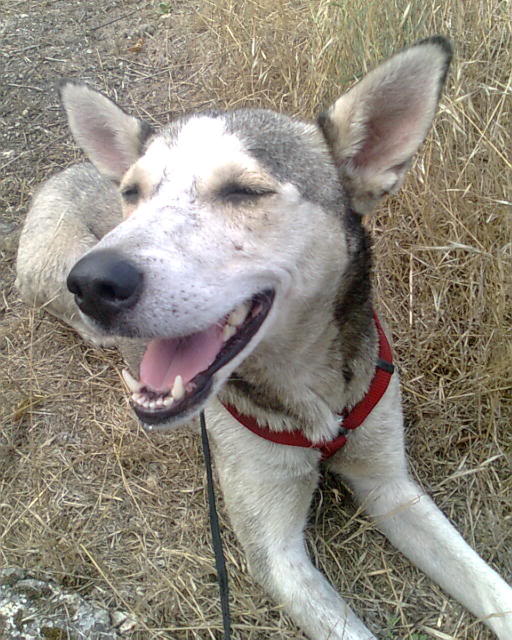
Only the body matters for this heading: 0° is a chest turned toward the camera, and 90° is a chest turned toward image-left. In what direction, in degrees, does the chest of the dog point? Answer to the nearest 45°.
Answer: approximately 315°
